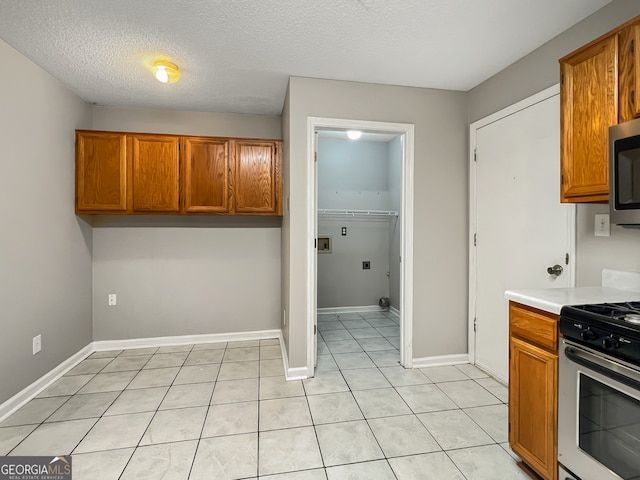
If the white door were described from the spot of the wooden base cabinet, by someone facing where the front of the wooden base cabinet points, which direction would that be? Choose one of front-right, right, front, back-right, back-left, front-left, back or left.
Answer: back-right

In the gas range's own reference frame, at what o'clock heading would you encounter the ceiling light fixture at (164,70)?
The ceiling light fixture is roughly at 1 o'clock from the gas range.

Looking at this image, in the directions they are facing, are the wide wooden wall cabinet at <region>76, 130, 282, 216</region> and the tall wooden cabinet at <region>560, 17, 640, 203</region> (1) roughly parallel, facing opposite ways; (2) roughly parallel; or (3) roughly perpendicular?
roughly perpendicular
